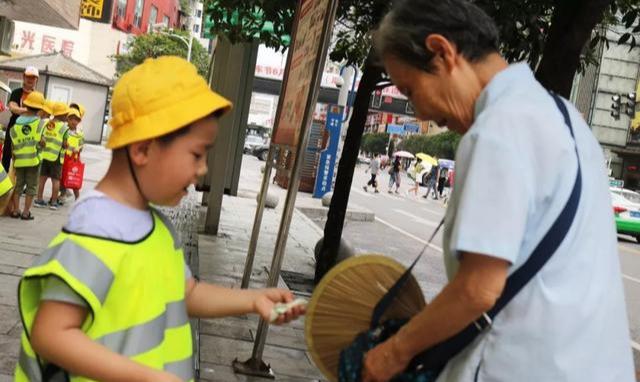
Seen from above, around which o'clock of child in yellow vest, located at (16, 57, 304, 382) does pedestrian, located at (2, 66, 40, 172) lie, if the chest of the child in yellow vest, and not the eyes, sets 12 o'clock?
The pedestrian is roughly at 7 o'clock from the child in yellow vest.

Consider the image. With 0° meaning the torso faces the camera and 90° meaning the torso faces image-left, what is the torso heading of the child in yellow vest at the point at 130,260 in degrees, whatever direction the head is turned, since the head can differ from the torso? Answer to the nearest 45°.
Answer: approximately 315°

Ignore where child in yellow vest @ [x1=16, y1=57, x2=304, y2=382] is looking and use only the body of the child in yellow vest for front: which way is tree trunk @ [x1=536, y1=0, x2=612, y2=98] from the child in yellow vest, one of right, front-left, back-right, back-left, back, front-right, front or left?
left

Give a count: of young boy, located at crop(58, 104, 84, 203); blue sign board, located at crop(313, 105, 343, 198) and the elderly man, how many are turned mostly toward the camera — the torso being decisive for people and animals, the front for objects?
2

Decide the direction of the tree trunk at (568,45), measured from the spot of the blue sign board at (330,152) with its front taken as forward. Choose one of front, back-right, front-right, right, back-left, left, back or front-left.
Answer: front

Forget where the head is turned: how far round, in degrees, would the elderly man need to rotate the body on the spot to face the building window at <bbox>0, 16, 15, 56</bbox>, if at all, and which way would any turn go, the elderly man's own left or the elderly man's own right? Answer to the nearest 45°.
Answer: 0° — they already face it

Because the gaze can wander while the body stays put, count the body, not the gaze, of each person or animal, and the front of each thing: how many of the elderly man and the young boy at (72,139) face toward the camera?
1

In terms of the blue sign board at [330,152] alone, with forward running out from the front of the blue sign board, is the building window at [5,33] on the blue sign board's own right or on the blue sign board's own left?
on the blue sign board's own right

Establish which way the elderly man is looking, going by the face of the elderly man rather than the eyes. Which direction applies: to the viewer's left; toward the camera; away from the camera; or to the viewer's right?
to the viewer's left

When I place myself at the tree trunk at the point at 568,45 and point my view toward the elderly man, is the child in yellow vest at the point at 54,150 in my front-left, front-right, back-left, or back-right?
back-right

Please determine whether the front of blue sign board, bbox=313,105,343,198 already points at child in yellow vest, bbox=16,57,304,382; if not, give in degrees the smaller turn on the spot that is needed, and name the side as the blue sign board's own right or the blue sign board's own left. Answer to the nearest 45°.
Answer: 0° — it already faces them

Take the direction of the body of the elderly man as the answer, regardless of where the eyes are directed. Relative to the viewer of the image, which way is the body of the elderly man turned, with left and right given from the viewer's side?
facing away from the viewer and to the left of the viewer

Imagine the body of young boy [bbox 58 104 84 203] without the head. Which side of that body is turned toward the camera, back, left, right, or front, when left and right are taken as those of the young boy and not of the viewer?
front

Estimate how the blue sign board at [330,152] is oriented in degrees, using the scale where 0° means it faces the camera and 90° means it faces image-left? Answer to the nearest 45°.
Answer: approximately 0°

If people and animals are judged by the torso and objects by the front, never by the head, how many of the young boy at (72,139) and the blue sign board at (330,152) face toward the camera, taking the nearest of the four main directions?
2

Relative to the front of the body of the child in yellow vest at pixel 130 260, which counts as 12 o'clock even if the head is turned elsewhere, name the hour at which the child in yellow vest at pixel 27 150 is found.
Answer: the child in yellow vest at pixel 27 150 is roughly at 7 o'clock from the child in yellow vest at pixel 130 260.

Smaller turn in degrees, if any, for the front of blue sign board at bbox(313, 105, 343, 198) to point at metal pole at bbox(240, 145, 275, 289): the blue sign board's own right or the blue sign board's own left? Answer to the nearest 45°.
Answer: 0° — it already faces it
